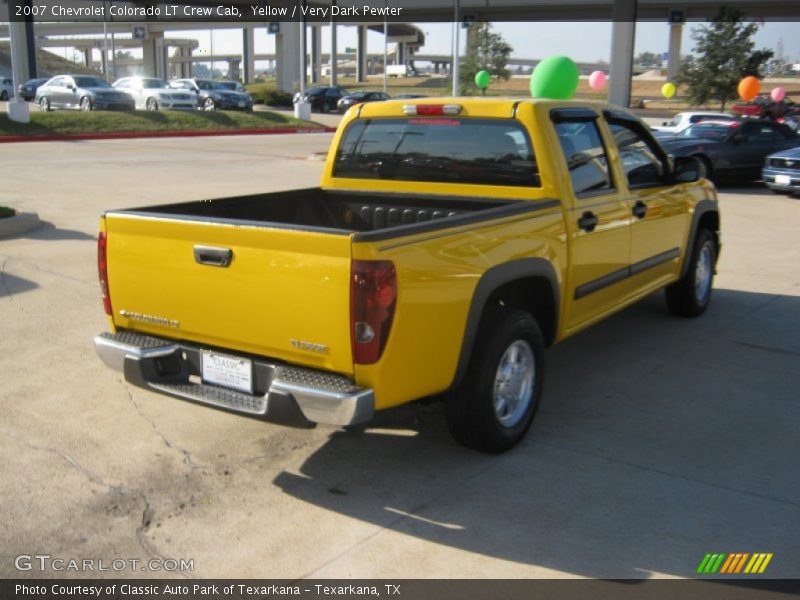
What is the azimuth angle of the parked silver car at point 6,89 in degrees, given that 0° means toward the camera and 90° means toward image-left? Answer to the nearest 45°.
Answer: approximately 315°

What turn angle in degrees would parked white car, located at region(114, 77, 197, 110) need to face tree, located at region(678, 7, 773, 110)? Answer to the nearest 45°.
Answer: approximately 45° to its left

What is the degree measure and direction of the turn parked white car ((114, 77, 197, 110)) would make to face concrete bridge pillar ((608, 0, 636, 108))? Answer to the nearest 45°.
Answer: approximately 45° to its left

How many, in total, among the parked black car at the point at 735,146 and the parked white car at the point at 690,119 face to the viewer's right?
0

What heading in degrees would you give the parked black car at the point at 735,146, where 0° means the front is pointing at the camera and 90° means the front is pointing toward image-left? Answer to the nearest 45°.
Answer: approximately 45°

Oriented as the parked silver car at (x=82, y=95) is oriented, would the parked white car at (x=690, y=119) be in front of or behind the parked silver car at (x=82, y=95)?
in front

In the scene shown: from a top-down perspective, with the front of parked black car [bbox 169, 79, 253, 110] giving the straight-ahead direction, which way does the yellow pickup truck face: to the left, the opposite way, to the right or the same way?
to the left

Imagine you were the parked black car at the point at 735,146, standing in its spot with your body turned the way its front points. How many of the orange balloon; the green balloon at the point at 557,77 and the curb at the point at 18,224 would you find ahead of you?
2

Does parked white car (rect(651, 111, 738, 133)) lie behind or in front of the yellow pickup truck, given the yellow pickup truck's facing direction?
in front

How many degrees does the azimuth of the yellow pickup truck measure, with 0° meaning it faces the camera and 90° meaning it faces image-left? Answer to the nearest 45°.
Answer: approximately 225°

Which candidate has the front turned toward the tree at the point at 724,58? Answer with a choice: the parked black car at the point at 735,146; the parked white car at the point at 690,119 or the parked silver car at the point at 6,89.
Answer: the parked silver car at the point at 6,89

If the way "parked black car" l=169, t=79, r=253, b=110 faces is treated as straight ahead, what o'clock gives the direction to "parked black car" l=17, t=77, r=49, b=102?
"parked black car" l=17, t=77, r=49, b=102 is roughly at 5 o'clock from "parked black car" l=169, t=79, r=253, b=110.
